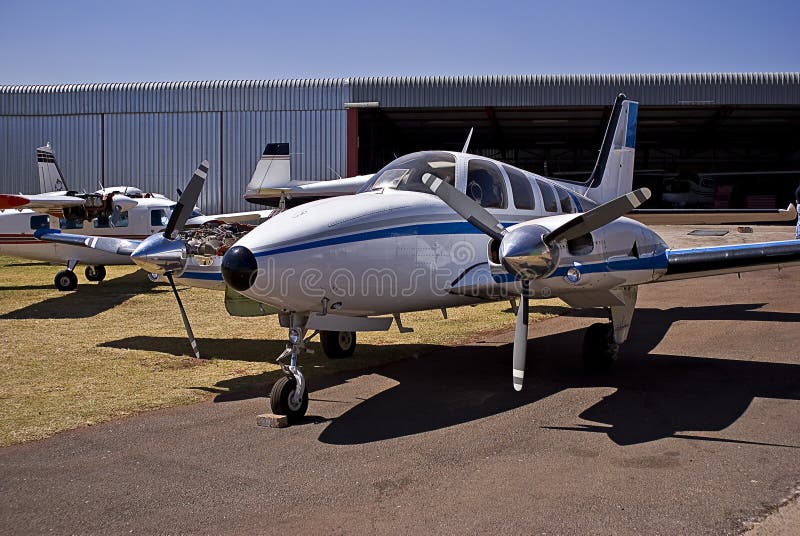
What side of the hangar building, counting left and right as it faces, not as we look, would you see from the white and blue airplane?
front

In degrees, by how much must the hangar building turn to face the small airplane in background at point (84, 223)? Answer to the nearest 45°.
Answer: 0° — it already faces it

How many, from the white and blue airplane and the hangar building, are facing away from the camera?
0

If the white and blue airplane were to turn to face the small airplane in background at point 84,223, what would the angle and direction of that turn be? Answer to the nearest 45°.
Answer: approximately 90° to its right

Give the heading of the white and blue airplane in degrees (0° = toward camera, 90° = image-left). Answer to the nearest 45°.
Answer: approximately 45°

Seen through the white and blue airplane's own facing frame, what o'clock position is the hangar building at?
The hangar building is roughly at 4 o'clock from the white and blue airplane.

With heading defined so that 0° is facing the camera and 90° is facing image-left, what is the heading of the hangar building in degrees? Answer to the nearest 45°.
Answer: approximately 0°
